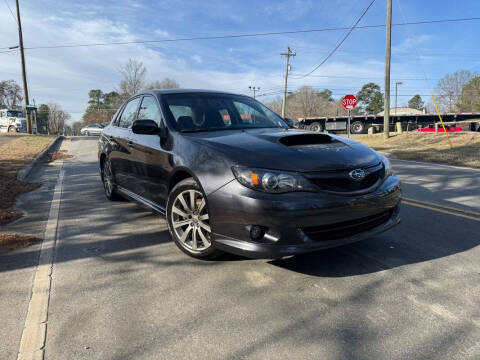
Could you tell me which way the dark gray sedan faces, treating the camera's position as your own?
facing the viewer and to the right of the viewer

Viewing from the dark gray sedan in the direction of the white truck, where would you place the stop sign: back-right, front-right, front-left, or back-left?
front-right

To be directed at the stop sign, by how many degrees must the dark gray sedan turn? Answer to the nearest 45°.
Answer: approximately 135° to its left

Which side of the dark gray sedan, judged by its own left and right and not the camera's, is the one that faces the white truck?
back

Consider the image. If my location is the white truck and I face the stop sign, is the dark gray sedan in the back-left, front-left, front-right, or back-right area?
front-right

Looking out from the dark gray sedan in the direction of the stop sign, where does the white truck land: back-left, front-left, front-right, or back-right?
front-left
